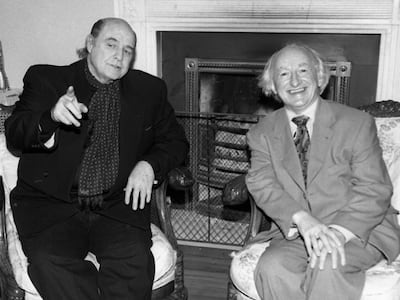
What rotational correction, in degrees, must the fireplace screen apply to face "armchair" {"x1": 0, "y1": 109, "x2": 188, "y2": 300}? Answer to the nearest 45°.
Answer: approximately 45° to its right

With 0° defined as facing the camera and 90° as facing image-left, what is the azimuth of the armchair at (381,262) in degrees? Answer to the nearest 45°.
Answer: approximately 45°

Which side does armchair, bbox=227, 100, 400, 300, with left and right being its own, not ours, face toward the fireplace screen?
right

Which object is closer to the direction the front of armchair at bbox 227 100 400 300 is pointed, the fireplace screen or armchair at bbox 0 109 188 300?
the armchair

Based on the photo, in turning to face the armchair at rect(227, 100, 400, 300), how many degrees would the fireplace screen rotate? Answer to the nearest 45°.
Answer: approximately 45° to its left

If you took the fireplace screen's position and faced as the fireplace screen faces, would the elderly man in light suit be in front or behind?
in front

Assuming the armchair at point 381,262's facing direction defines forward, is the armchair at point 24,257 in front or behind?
in front

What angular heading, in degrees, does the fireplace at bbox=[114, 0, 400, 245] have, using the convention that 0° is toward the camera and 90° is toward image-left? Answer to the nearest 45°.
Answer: approximately 0°
